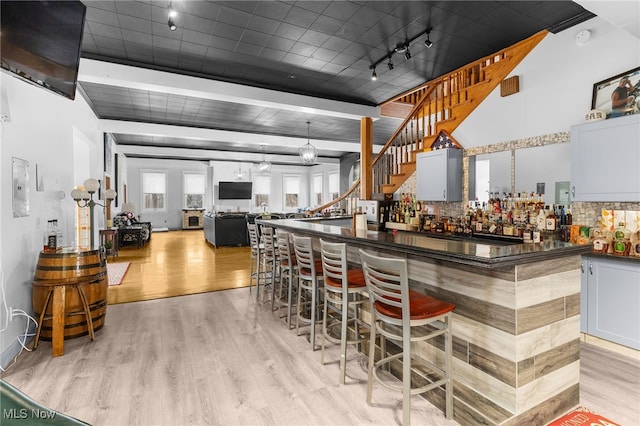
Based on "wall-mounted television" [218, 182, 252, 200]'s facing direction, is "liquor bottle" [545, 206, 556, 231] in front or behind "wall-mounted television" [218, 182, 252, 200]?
in front

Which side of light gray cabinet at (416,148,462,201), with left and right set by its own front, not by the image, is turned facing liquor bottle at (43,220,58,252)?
front

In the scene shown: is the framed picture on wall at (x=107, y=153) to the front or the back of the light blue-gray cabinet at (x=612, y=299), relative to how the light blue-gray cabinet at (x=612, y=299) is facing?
to the front

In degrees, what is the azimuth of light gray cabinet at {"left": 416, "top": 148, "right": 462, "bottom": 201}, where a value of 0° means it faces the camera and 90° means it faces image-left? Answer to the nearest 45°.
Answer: approximately 45°

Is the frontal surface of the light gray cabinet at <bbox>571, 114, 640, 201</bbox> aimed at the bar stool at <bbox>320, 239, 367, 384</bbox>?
yes

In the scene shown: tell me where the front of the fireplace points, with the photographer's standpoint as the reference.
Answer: facing the viewer

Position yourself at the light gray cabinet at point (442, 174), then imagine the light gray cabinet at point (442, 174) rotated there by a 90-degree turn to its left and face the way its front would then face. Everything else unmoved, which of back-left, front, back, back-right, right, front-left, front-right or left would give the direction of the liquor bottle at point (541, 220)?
front

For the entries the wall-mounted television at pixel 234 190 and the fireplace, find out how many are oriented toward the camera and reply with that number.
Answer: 2

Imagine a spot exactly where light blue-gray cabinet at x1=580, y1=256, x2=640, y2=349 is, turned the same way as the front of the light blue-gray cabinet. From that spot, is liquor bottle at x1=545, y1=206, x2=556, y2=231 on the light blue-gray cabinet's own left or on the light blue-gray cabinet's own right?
on the light blue-gray cabinet's own right

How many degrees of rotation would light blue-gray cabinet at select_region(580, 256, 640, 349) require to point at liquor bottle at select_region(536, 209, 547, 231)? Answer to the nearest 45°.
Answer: approximately 90° to its right

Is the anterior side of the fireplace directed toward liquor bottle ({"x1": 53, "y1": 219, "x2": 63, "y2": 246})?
yes

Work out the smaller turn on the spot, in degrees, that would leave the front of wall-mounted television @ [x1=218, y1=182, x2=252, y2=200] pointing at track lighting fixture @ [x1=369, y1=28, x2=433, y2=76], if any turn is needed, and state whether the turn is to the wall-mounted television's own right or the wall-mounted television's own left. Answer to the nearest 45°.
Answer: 0° — it already faces it

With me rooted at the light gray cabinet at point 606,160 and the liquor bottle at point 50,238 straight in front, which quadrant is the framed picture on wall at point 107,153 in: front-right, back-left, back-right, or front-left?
front-right

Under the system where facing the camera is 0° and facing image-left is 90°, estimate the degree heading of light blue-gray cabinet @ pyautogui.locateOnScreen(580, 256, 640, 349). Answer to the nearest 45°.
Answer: approximately 45°

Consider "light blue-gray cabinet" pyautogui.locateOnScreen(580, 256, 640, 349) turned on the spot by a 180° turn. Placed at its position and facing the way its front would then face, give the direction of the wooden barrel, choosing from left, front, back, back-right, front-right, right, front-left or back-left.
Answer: back

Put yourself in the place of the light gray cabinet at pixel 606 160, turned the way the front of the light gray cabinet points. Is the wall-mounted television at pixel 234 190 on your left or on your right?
on your right

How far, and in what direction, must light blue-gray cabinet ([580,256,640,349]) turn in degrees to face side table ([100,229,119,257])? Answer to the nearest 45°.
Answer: approximately 45° to its right
